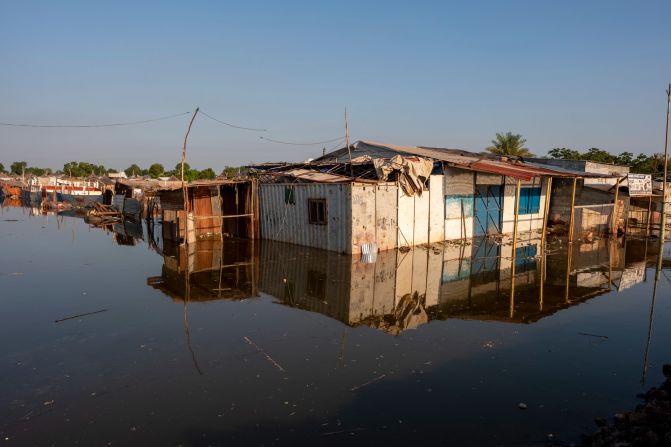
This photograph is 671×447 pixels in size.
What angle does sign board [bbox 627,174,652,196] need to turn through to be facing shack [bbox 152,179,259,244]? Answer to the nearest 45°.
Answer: approximately 45° to its right

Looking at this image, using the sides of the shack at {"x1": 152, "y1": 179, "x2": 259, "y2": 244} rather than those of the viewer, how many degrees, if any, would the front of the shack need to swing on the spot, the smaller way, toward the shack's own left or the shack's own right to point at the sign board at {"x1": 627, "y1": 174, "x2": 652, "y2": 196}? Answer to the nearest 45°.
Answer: approximately 90° to the shack's own left

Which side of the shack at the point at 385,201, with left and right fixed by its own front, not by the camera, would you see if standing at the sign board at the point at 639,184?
left

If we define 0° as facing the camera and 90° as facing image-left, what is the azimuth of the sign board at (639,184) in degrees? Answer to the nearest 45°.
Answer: approximately 0°

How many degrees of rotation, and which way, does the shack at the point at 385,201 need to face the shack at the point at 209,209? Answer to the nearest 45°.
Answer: approximately 135° to its right

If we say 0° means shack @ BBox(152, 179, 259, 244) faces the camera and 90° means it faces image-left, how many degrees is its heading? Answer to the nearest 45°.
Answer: approximately 0°

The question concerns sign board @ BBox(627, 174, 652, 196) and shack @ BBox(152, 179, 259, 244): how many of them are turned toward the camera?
2

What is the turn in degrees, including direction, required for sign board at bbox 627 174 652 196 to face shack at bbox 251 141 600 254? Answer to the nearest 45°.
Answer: approximately 45° to its right

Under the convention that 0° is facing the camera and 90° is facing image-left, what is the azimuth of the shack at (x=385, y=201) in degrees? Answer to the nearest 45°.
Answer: approximately 315°
